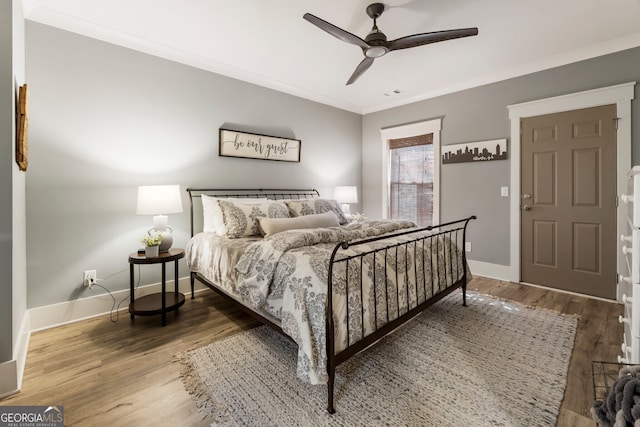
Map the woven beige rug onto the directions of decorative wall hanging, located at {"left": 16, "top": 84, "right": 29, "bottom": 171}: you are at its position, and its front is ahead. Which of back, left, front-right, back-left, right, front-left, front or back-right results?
front-right

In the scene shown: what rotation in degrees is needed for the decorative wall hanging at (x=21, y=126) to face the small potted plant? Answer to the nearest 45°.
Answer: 0° — it already faces it

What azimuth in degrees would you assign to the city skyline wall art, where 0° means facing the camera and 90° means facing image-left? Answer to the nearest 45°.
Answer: approximately 45°

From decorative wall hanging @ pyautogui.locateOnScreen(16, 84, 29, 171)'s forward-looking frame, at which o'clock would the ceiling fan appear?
The ceiling fan is roughly at 1 o'clock from the decorative wall hanging.

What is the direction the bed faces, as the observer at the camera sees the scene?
facing the viewer and to the right of the viewer

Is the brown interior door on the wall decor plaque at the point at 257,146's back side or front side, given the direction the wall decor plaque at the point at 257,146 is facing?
on the front side

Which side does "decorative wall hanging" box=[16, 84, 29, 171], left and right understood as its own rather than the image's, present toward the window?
front

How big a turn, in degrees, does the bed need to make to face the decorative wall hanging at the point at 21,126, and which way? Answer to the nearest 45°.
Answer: approximately 135° to its right

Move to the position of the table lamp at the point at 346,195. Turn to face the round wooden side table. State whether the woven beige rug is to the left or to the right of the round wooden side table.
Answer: left

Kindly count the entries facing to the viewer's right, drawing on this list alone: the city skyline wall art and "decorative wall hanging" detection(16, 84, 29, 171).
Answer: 1

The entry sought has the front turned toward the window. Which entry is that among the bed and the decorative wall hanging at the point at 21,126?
the decorative wall hanging

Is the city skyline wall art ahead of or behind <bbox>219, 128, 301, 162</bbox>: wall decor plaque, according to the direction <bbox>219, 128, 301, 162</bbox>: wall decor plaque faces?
ahead

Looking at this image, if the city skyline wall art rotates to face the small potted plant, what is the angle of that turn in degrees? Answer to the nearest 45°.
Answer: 0° — it already faces it

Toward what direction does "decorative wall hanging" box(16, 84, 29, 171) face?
to the viewer's right

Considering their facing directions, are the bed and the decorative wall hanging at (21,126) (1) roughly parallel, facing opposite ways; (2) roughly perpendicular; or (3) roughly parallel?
roughly perpendicular

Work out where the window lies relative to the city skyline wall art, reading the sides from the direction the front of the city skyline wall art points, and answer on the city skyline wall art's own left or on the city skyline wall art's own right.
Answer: on the city skyline wall art's own right
